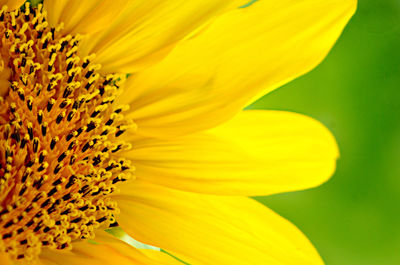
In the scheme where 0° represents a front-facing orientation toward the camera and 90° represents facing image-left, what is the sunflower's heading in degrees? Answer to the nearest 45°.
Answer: approximately 0°
